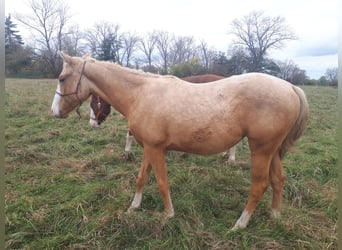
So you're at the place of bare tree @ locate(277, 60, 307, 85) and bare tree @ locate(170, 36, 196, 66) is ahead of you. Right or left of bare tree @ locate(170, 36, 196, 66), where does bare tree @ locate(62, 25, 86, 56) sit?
left

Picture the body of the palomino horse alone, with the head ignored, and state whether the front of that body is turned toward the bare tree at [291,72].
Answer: no

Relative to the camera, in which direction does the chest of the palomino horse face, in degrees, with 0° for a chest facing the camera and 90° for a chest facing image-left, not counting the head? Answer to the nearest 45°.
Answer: approximately 90°

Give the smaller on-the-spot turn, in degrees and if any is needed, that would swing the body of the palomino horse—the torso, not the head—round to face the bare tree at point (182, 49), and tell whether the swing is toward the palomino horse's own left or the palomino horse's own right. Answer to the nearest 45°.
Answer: approximately 90° to the palomino horse's own right

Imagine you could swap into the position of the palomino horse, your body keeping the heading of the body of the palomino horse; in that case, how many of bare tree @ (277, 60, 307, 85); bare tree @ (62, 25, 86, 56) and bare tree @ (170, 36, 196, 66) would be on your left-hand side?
0

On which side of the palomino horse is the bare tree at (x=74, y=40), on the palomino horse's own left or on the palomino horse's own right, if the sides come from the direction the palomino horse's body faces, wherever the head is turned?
on the palomino horse's own right
